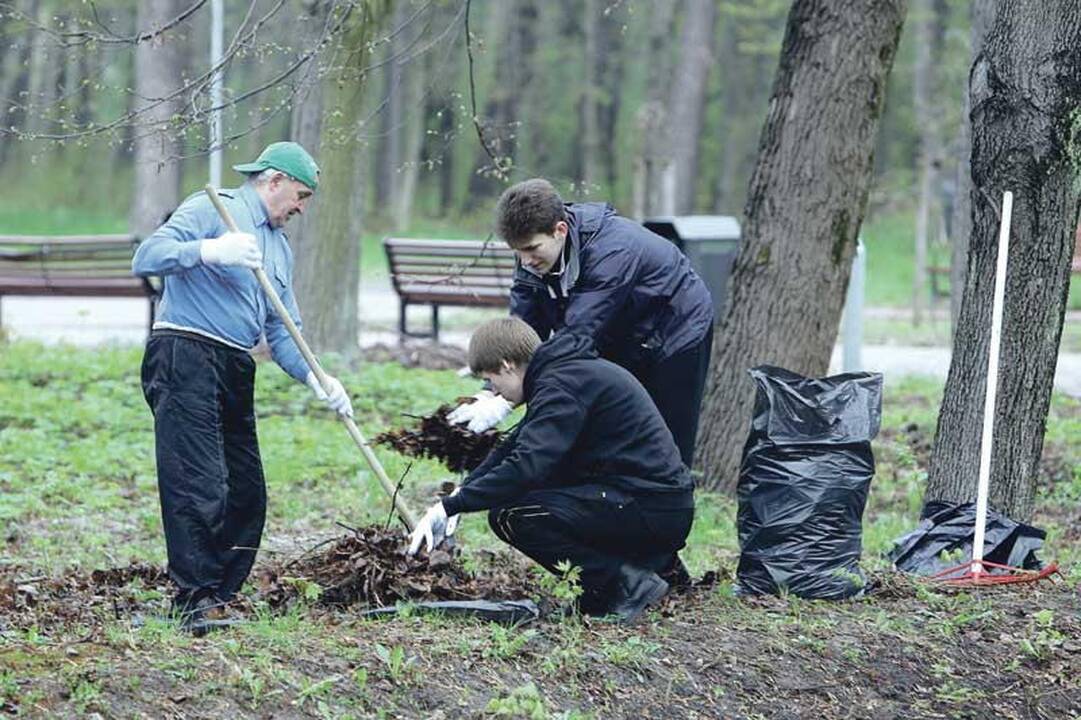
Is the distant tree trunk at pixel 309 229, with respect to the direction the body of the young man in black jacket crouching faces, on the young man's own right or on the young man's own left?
on the young man's own right

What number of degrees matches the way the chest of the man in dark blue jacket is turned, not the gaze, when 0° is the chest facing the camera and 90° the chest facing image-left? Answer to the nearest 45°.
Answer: approximately 45°

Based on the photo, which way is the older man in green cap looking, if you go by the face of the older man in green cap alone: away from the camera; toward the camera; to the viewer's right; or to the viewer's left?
to the viewer's right

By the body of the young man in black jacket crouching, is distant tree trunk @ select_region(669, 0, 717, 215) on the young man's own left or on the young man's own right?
on the young man's own right

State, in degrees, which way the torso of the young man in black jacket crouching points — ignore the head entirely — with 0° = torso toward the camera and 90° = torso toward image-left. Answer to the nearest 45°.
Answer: approximately 90°

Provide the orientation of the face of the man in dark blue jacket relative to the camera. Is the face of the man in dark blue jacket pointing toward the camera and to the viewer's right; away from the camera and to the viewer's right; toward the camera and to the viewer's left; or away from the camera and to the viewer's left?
toward the camera and to the viewer's left

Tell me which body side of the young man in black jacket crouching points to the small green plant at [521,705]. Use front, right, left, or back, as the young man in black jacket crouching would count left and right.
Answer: left

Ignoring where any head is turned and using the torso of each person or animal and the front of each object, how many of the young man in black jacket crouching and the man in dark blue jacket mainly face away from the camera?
0

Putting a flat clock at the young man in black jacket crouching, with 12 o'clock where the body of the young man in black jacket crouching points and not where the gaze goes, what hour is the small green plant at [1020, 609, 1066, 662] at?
The small green plant is roughly at 6 o'clock from the young man in black jacket crouching.

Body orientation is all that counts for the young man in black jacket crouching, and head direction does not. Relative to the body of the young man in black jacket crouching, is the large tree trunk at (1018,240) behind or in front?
behind

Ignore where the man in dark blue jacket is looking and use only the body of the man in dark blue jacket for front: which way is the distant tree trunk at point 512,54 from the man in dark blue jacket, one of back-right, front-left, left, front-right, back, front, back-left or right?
back-right

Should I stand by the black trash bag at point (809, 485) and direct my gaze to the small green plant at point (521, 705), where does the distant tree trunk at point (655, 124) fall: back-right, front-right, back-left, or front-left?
back-right

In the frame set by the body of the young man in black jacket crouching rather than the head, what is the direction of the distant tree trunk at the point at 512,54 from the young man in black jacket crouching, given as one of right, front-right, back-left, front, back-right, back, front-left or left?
right
